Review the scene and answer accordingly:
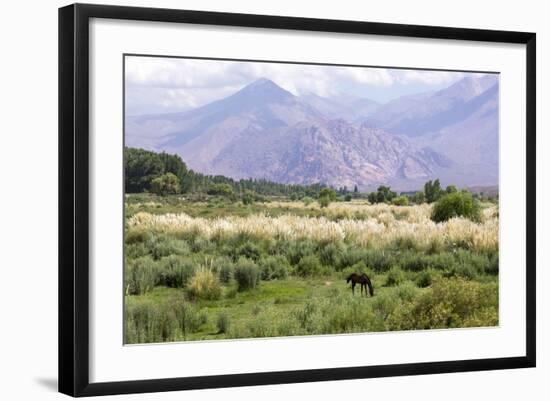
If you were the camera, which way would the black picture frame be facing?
facing the viewer and to the right of the viewer
